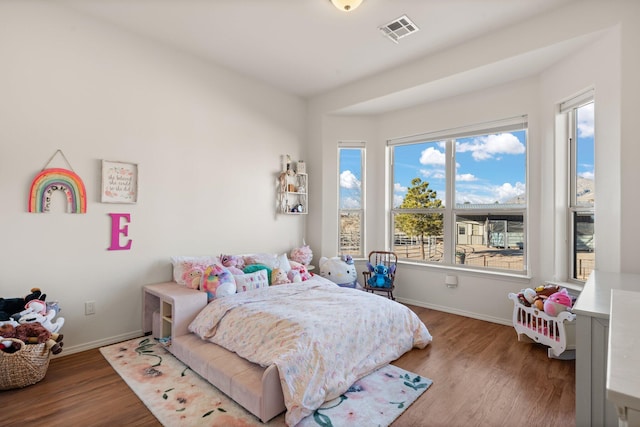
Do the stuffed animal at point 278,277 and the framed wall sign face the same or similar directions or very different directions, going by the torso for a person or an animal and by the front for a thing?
same or similar directions

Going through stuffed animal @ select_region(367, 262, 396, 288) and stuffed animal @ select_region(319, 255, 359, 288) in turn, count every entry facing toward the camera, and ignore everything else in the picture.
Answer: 2

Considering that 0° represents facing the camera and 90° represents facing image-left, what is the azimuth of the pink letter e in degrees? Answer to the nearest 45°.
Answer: approximately 315°

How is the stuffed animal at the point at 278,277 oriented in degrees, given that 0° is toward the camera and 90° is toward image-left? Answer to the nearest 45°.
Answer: approximately 315°

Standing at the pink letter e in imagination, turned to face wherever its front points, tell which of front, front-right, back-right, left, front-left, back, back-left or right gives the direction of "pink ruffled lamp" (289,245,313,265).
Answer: front-left

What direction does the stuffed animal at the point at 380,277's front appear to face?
toward the camera

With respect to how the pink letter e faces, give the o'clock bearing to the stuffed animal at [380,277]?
The stuffed animal is roughly at 11 o'clock from the pink letter e.

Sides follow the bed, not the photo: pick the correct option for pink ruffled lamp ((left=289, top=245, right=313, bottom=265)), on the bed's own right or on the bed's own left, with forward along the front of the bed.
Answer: on the bed's own left

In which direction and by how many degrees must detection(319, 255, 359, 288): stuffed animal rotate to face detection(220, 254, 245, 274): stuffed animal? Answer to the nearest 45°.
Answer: approximately 45° to its right

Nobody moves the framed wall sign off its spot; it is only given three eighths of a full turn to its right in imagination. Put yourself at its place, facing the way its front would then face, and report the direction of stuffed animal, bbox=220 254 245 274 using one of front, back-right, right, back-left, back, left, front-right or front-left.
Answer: back

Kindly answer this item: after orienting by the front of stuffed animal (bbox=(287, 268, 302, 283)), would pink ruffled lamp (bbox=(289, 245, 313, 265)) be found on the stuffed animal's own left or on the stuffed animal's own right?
on the stuffed animal's own left

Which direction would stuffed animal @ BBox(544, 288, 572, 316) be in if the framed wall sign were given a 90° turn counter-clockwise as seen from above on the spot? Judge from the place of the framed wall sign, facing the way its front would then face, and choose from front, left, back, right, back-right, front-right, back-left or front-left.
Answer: right

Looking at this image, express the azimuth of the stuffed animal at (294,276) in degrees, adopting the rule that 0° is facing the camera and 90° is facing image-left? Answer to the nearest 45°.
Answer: approximately 315°

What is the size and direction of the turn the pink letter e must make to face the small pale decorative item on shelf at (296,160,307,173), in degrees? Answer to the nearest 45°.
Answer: approximately 45° to its left

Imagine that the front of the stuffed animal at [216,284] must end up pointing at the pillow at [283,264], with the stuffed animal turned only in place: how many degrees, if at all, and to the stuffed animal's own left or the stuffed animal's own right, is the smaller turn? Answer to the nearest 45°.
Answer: approximately 90° to the stuffed animal's own left

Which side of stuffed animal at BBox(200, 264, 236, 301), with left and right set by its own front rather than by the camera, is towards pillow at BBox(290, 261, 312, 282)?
left

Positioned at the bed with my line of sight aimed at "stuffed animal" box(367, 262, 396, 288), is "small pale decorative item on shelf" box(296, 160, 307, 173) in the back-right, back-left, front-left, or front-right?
front-left

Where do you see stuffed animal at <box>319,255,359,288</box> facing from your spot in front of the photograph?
facing the viewer

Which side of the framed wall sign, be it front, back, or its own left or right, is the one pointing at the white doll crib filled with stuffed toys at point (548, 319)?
front
